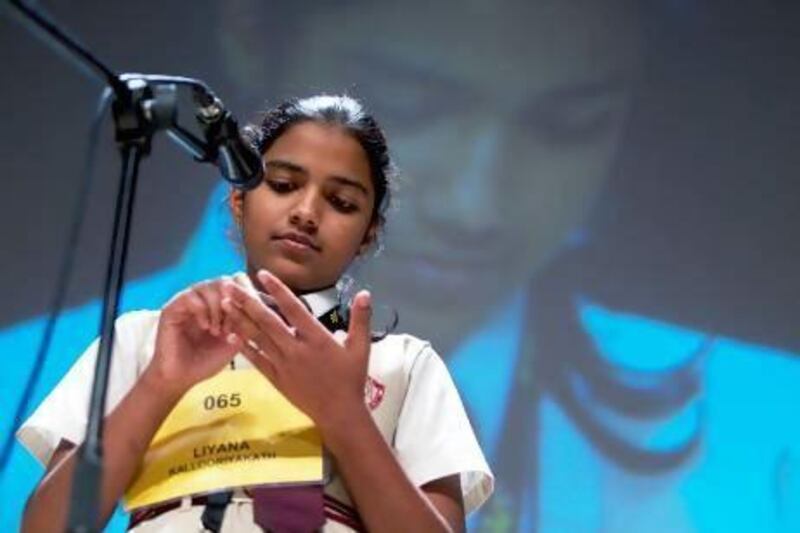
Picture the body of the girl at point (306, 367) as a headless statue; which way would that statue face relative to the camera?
toward the camera
